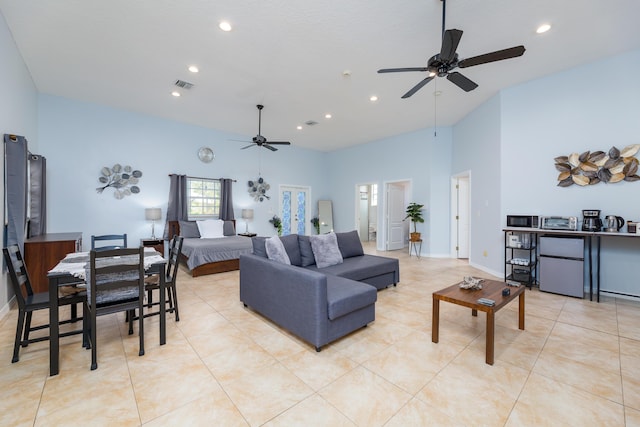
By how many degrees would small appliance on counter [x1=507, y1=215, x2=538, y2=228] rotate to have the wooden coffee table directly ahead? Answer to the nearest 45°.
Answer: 0° — it already faces it

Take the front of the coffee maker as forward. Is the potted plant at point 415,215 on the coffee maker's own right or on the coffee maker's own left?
on the coffee maker's own right

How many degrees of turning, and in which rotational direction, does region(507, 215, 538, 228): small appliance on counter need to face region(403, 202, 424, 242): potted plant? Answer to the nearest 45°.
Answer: approximately 135° to its right

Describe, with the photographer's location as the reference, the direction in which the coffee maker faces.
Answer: facing the viewer

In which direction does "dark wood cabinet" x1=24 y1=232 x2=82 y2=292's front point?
to the viewer's right

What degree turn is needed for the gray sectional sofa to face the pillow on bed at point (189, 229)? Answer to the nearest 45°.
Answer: approximately 180°

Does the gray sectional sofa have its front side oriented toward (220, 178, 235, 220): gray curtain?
no

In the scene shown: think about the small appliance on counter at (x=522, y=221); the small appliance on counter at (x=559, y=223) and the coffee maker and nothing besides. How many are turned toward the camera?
3

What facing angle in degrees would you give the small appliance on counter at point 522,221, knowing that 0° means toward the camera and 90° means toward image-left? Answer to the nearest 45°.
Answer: approximately 0°

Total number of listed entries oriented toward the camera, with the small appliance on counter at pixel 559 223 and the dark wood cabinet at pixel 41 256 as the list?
1

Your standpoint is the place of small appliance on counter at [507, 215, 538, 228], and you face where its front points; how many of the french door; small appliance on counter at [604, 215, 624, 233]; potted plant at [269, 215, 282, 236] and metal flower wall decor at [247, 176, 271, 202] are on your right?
3

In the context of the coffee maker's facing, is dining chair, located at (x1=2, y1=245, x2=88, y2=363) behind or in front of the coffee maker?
in front

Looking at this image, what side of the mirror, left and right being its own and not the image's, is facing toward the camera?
front

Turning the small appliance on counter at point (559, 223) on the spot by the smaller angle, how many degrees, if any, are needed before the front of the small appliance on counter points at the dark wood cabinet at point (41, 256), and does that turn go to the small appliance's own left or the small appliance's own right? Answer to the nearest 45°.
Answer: approximately 45° to the small appliance's own right

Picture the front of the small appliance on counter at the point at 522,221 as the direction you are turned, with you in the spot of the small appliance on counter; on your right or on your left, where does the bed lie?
on your right

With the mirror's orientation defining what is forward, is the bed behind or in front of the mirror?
in front

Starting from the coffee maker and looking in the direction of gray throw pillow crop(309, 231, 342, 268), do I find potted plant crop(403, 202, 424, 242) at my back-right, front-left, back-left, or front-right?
front-right

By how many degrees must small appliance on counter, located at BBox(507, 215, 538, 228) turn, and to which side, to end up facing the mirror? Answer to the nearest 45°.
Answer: approximately 90° to its right
